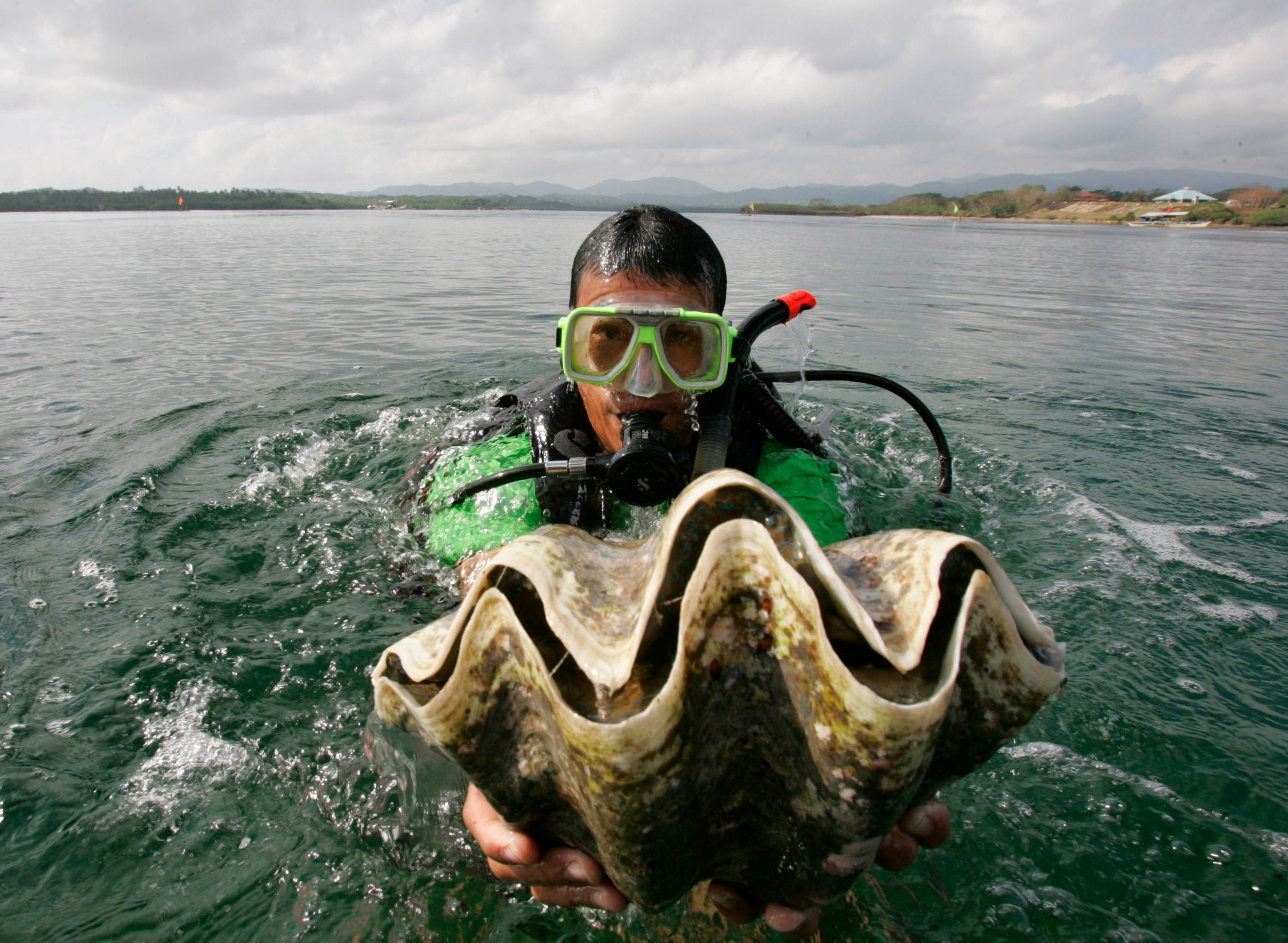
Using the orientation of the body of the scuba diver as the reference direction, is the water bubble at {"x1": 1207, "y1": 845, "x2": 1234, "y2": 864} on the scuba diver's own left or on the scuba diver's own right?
on the scuba diver's own left

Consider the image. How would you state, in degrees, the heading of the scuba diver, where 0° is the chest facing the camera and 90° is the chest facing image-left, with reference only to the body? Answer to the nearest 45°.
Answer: approximately 0°
